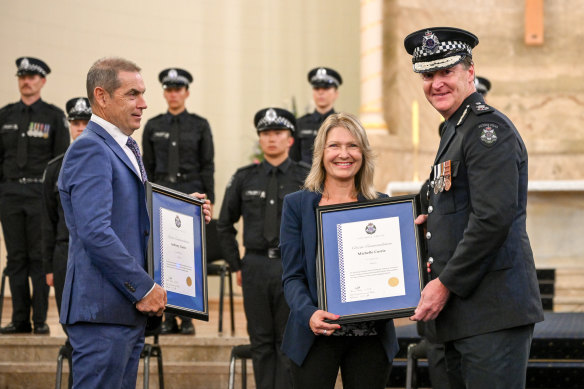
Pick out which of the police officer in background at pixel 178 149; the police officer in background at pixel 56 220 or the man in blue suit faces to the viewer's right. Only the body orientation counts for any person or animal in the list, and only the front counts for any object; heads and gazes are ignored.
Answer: the man in blue suit

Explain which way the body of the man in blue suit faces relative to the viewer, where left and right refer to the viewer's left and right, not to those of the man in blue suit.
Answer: facing to the right of the viewer

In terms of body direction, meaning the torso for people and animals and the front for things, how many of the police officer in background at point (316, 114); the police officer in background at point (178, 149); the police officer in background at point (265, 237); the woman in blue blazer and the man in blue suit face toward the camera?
4

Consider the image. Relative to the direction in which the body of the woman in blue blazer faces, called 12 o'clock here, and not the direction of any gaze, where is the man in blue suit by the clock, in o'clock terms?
The man in blue suit is roughly at 2 o'clock from the woman in blue blazer.

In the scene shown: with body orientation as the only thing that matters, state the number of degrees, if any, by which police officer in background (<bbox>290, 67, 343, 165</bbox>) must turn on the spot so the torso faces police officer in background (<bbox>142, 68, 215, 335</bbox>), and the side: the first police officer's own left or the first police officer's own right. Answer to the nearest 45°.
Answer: approximately 90° to the first police officer's own right

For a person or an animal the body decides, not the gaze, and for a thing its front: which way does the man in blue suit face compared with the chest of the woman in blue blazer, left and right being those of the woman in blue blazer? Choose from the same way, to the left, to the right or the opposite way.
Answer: to the left

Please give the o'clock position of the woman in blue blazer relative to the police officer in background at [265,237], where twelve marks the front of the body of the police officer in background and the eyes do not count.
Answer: The woman in blue blazer is roughly at 12 o'clock from the police officer in background.

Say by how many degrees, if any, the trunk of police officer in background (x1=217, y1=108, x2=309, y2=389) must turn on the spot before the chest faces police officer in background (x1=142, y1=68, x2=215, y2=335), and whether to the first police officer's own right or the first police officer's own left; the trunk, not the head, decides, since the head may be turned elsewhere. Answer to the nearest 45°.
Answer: approximately 135° to the first police officer's own right

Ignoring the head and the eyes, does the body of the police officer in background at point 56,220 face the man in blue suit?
yes
